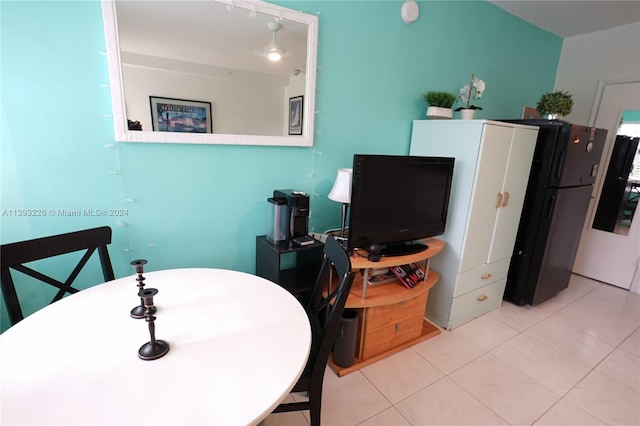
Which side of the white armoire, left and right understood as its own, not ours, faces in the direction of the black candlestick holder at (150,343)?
right

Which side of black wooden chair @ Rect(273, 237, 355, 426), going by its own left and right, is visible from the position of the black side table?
right

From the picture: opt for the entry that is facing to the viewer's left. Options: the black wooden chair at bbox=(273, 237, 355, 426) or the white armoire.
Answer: the black wooden chair

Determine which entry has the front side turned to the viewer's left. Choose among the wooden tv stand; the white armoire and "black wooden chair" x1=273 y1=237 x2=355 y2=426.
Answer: the black wooden chair

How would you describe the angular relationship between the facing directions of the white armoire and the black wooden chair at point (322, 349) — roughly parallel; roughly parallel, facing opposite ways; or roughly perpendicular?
roughly perpendicular

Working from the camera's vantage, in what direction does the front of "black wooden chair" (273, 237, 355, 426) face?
facing to the left of the viewer

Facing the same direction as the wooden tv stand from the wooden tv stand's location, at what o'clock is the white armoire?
The white armoire is roughly at 9 o'clock from the wooden tv stand.

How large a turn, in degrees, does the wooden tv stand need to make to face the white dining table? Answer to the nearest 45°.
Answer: approximately 90° to its right

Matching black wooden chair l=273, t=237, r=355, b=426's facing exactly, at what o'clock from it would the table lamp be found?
The table lamp is roughly at 3 o'clock from the black wooden chair.

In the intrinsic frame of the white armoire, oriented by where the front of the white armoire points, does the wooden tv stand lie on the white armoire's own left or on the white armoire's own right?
on the white armoire's own right

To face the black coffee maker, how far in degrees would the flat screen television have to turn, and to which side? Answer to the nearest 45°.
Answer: approximately 90° to its right

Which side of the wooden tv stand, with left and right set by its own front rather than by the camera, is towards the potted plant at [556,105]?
left

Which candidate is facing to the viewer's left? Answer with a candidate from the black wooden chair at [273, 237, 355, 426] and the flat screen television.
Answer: the black wooden chair

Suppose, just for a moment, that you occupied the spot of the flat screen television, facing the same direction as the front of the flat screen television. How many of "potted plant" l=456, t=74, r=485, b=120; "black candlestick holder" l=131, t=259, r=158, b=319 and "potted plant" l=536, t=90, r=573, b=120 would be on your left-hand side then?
2

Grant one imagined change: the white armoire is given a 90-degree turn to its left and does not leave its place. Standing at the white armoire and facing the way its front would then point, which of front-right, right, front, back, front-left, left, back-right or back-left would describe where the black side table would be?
back

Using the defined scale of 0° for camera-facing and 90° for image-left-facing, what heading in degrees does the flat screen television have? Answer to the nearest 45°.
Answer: approximately 315°

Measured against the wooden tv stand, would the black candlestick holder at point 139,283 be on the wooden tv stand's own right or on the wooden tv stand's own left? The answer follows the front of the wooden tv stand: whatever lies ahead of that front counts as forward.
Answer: on the wooden tv stand's own right
